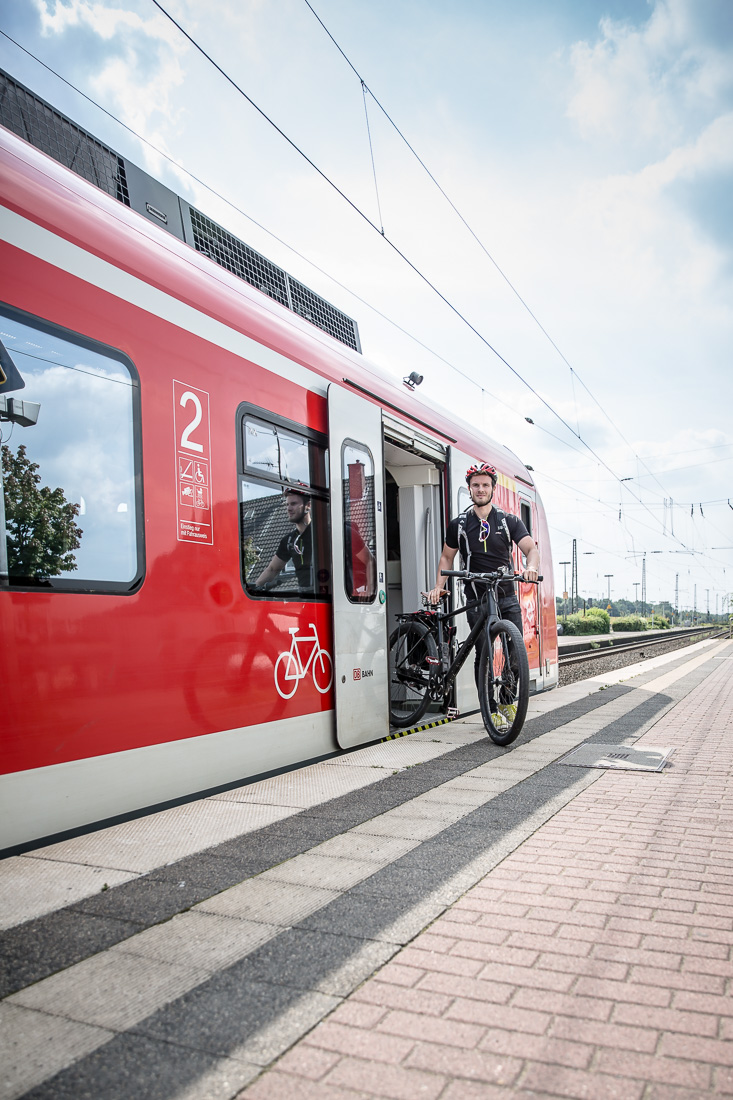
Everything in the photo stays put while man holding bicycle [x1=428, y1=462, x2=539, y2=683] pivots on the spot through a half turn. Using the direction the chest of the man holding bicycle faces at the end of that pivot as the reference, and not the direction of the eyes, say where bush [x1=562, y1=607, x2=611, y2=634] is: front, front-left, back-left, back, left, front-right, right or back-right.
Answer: front

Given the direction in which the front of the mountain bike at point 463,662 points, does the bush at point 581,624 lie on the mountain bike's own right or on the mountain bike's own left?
on the mountain bike's own left
